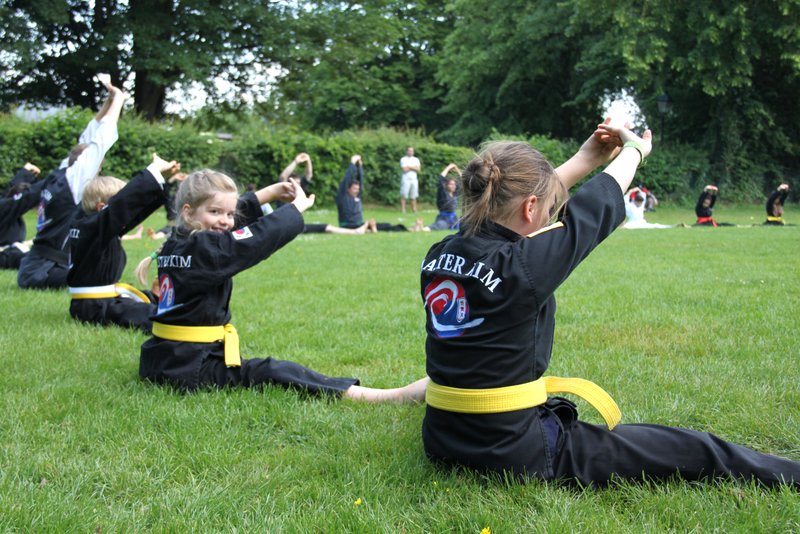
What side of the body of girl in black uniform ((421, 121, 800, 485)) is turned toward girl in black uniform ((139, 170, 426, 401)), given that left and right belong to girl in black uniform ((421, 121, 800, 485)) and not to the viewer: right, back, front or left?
left

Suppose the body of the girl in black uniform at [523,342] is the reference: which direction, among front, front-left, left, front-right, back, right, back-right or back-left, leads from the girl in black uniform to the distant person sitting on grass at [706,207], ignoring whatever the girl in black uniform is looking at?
front-left

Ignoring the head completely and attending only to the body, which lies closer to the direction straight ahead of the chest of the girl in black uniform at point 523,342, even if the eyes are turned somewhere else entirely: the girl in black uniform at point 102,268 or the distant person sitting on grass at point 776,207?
the distant person sitting on grass

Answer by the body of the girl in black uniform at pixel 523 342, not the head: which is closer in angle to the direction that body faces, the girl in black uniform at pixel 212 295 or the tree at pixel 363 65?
the tree

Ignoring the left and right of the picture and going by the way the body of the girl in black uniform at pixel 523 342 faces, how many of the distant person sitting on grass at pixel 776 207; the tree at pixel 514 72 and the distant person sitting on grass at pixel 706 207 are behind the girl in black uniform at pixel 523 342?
0

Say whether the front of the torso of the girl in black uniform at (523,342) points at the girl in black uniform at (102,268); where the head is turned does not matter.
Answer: no

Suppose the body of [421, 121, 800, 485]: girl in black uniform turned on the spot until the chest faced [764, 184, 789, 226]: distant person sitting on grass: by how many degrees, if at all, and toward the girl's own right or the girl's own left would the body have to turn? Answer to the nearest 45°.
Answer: approximately 45° to the girl's own left

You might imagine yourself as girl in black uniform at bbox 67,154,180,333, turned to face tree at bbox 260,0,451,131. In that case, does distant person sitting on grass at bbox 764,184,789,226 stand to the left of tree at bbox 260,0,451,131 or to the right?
right

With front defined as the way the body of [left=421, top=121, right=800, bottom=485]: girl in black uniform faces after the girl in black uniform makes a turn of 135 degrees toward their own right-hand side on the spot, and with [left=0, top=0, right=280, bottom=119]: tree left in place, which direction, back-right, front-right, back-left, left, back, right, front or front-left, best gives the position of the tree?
back-right

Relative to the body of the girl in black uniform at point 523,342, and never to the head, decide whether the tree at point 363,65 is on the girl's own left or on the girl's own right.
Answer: on the girl's own left

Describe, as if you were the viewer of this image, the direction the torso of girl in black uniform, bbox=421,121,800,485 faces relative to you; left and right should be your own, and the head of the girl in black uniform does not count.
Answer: facing away from the viewer and to the right of the viewer

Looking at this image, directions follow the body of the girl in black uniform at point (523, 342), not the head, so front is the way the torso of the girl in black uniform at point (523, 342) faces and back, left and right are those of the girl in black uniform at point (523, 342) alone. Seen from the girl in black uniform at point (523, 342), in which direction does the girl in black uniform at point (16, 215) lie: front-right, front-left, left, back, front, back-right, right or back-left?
left

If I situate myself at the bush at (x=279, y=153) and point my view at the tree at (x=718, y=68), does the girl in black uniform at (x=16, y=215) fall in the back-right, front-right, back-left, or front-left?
back-right

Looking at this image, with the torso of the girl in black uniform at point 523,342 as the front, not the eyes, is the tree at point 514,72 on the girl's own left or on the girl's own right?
on the girl's own left
